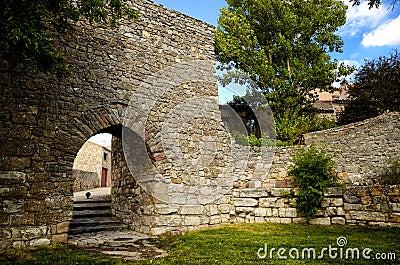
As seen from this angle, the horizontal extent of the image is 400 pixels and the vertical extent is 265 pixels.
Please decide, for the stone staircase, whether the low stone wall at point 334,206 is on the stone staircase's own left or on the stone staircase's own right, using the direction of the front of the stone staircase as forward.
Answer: on the stone staircase's own left

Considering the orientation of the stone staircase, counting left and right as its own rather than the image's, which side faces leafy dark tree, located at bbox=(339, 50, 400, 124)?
left

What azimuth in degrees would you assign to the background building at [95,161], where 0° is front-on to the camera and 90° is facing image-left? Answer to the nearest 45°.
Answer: approximately 315°

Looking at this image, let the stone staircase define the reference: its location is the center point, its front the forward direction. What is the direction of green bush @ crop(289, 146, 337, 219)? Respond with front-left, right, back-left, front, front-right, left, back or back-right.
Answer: front-left

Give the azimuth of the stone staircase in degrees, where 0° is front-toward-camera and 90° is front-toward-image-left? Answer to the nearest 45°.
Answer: approximately 0°

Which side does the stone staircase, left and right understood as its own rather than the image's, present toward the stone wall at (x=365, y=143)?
left
